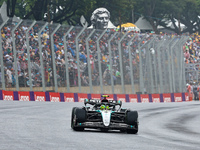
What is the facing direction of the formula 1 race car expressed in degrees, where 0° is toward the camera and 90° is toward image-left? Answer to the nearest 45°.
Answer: approximately 0°

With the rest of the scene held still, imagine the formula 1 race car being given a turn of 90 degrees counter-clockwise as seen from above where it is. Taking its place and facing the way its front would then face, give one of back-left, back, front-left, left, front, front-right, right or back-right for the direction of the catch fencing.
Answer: left

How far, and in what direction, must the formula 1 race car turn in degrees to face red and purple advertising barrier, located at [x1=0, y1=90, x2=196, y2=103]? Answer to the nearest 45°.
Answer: approximately 180°
